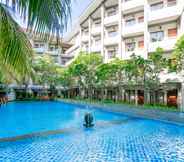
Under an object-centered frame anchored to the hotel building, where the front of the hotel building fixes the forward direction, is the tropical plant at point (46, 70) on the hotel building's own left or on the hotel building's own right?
on the hotel building's own right

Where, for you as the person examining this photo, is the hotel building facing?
facing the viewer and to the left of the viewer

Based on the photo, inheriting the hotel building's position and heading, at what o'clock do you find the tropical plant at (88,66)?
The tropical plant is roughly at 2 o'clock from the hotel building.

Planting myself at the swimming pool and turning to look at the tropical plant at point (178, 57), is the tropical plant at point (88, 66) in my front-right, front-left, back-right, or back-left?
front-left
